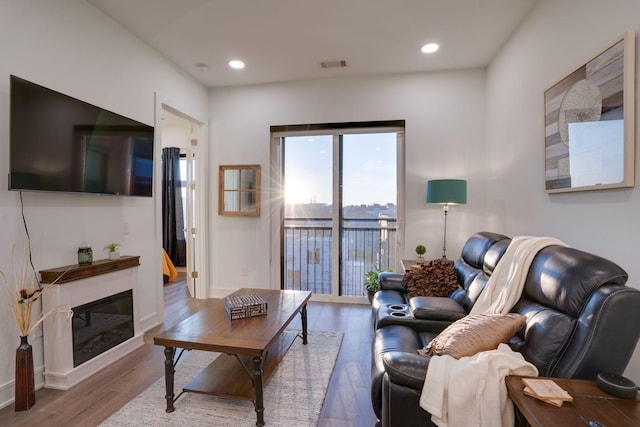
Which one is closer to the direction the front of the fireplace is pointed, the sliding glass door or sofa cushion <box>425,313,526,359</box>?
the sofa cushion

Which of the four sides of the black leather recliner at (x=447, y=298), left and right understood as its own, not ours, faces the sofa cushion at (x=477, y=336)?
left

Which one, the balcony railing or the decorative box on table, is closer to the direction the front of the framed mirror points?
the decorative box on table

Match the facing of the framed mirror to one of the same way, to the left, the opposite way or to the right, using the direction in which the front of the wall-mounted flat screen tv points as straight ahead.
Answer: to the right

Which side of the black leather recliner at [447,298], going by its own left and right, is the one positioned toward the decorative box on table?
front

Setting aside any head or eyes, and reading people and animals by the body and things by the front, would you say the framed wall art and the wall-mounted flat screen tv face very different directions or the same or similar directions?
very different directions

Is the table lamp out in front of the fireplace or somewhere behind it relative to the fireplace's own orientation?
in front

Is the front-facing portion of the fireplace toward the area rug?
yes

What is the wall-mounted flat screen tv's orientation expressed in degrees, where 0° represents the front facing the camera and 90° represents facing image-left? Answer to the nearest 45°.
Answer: approximately 315°

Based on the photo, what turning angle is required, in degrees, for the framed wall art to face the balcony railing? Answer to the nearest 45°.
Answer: approximately 90° to its right

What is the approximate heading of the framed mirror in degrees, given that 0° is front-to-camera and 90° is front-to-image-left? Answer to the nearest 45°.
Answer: approximately 0°

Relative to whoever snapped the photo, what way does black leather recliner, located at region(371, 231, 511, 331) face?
facing to the left of the viewer

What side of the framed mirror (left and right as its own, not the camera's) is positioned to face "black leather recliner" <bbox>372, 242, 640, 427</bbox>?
front
